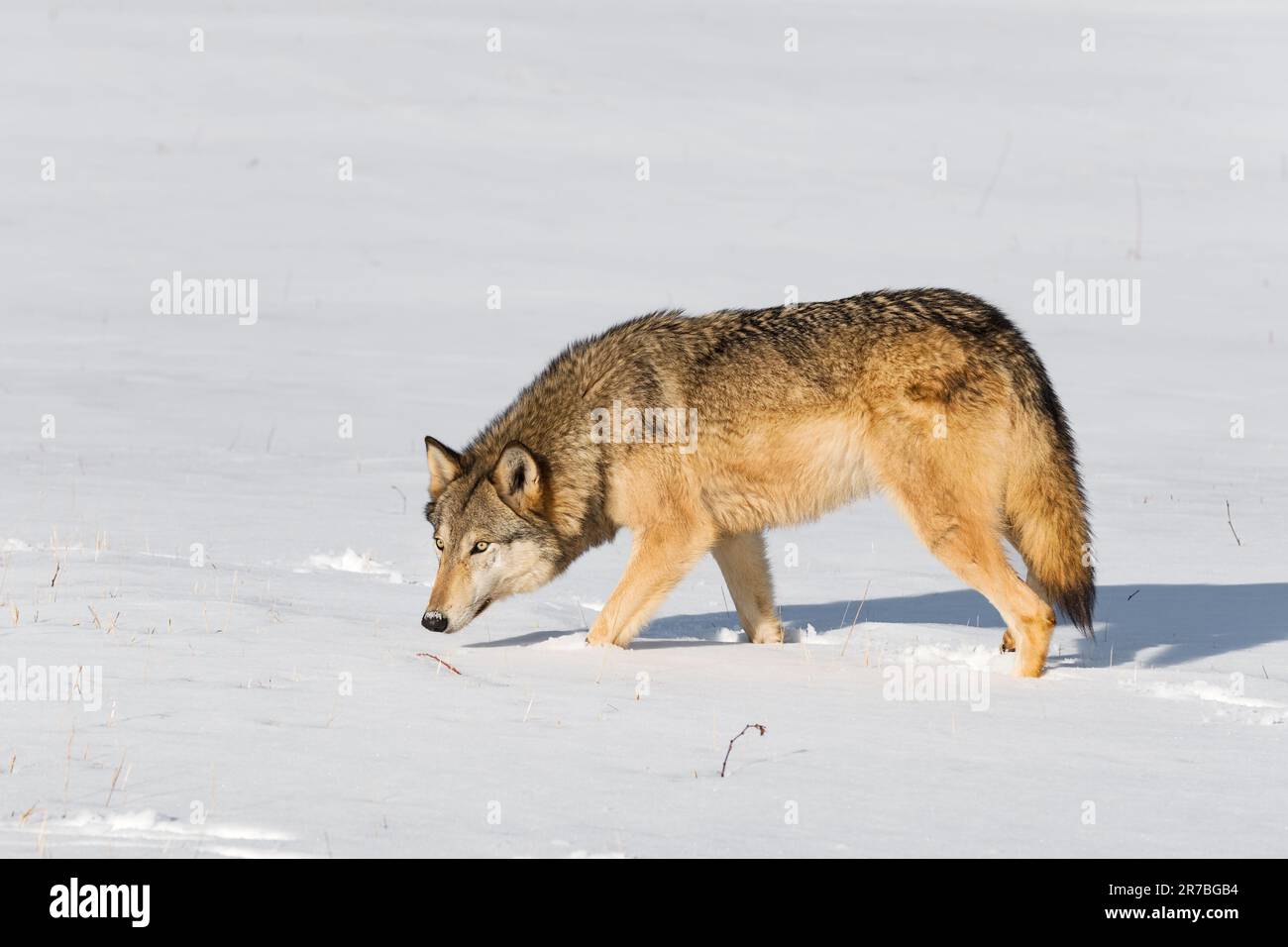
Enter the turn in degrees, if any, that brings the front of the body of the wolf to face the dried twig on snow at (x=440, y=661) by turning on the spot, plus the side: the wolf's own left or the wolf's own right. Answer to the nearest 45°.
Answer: approximately 45° to the wolf's own left

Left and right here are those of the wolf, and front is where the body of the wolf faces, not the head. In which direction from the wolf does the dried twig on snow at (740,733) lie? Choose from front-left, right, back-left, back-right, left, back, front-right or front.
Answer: left

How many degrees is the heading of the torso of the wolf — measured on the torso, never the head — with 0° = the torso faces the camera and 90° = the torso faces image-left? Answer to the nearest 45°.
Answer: approximately 90°
